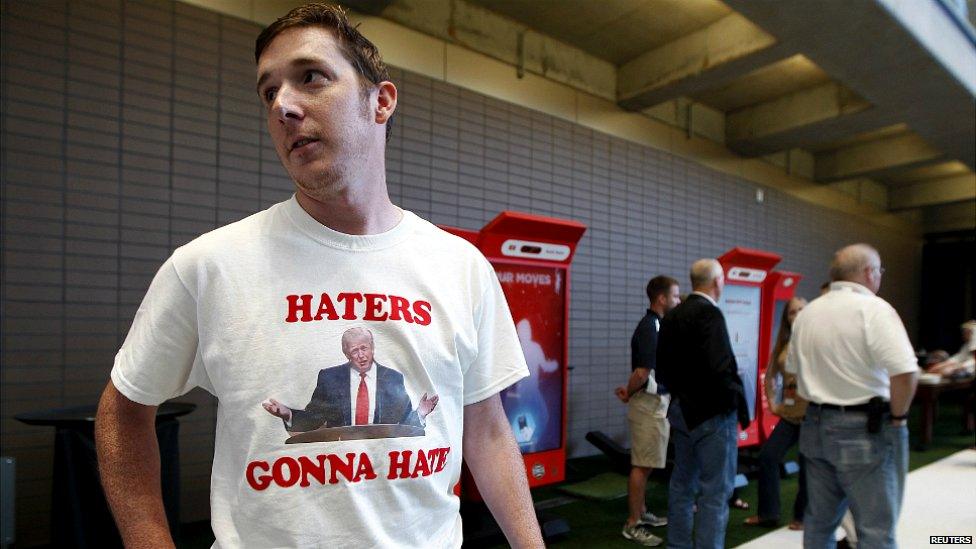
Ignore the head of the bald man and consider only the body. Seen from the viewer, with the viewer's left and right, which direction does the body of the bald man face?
facing away from the viewer and to the right of the viewer

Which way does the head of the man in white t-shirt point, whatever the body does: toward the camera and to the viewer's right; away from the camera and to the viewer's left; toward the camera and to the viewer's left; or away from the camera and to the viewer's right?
toward the camera and to the viewer's left

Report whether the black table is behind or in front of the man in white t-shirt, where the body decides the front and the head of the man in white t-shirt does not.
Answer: behind

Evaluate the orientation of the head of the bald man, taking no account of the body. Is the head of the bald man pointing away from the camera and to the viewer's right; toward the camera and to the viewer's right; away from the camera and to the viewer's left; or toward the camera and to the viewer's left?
away from the camera and to the viewer's right

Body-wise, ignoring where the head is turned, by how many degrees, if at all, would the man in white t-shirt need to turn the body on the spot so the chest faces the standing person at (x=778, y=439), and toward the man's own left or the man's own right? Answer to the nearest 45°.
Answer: approximately 135° to the man's own left

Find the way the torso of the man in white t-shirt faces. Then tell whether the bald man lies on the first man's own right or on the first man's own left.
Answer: on the first man's own left

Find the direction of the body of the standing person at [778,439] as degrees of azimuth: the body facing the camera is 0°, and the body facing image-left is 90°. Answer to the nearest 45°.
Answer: approximately 90°

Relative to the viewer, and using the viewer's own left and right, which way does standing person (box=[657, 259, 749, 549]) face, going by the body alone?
facing away from the viewer and to the right of the viewer

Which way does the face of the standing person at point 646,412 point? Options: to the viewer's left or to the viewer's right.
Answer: to the viewer's right
